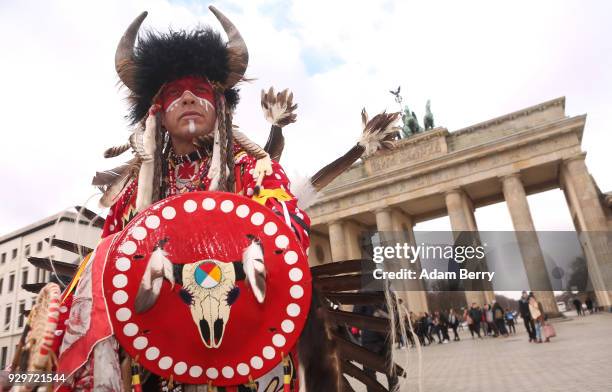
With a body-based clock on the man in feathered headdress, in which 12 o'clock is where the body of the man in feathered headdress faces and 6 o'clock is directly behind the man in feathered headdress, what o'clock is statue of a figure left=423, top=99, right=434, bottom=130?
The statue of a figure is roughly at 7 o'clock from the man in feathered headdress.

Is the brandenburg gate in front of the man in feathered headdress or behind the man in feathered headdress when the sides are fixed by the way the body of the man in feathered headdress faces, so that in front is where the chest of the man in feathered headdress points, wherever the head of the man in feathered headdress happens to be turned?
behind

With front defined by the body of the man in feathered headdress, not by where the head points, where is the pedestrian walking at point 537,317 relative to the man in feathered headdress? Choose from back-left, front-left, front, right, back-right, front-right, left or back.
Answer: back-left

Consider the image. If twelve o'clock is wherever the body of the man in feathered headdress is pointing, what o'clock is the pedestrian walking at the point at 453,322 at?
The pedestrian walking is roughly at 7 o'clock from the man in feathered headdress.

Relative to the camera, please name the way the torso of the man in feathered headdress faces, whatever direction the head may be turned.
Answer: toward the camera

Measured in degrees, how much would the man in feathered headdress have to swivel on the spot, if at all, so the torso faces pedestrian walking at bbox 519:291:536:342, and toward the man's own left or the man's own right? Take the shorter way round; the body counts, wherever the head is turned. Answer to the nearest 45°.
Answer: approximately 135° to the man's own left

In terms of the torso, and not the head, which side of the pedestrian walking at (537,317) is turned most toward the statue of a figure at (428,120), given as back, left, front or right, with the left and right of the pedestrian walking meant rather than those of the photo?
right

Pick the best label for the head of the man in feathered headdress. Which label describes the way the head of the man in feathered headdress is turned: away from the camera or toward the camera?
toward the camera

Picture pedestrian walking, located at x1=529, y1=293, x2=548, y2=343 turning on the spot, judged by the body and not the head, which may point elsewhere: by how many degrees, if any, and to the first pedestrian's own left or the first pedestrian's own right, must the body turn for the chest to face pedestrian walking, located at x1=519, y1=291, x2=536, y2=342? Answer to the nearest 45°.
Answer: approximately 90° to the first pedestrian's own right
